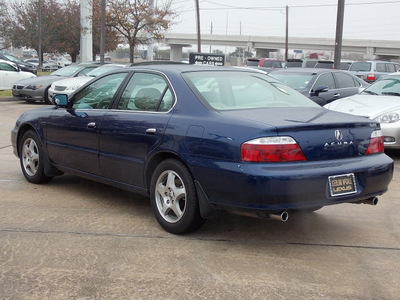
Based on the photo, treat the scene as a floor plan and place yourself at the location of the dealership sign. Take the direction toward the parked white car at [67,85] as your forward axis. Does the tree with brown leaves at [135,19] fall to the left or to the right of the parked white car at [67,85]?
right

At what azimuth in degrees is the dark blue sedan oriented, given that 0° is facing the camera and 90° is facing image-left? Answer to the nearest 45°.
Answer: approximately 135°

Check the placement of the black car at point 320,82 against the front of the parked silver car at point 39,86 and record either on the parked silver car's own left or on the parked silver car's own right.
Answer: on the parked silver car's own left

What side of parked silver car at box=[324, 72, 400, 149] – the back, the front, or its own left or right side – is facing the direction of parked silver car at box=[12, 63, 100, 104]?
right

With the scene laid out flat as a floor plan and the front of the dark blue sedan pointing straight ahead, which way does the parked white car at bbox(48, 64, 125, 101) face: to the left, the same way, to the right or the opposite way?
to the left

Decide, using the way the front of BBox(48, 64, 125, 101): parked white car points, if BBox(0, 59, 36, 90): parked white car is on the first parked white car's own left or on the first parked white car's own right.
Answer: on the first parked white car's own right

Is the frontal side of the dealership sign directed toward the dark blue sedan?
yes

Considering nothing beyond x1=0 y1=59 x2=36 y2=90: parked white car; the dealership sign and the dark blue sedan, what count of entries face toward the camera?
1

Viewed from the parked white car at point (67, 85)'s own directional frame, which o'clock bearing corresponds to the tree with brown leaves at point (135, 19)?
The tree with brown leaves is roughly at 5 o'clock from the parked white car.

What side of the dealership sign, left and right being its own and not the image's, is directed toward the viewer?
front
